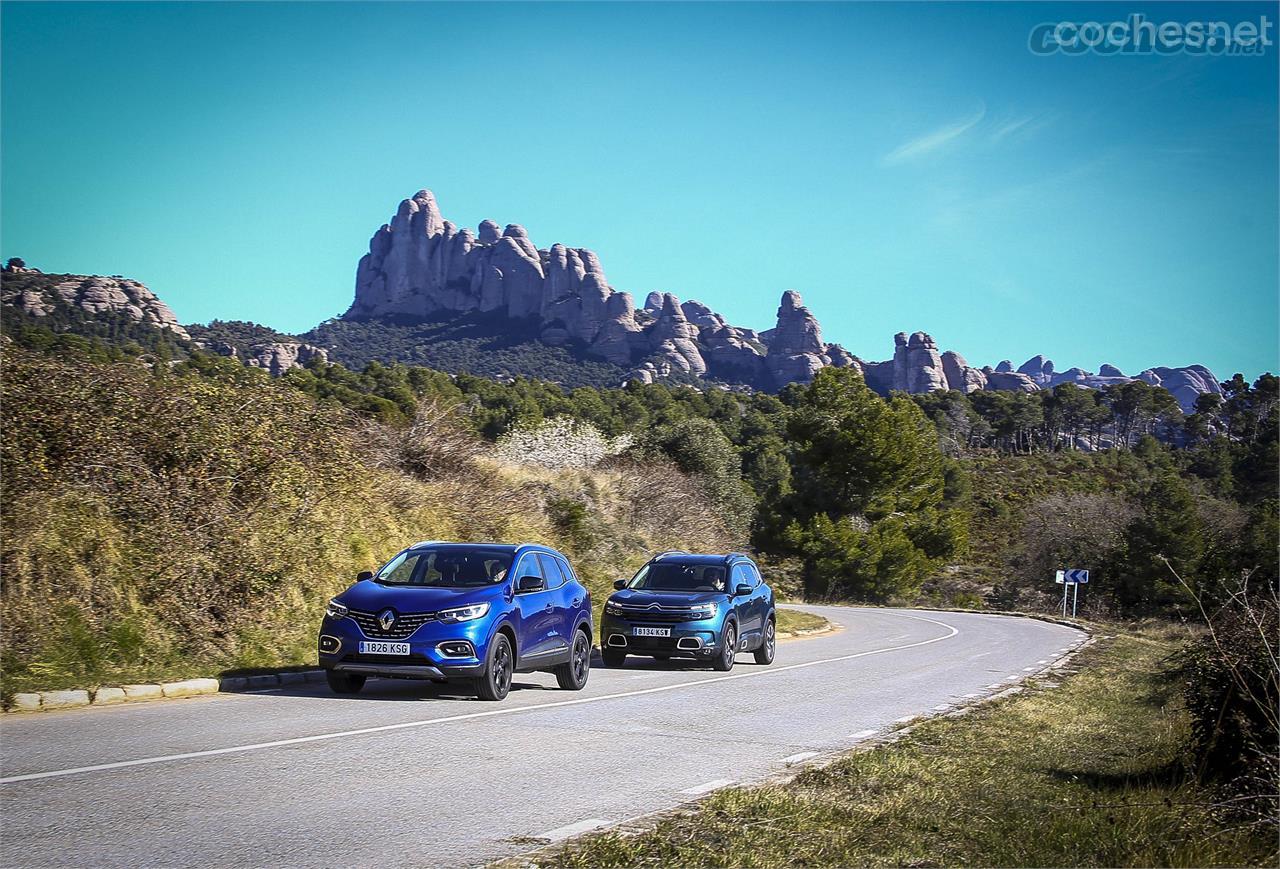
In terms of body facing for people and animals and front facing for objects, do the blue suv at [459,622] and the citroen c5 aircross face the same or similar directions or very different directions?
same or similar directions

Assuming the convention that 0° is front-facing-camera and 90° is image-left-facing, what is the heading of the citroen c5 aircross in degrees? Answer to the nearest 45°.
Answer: approximately 45°

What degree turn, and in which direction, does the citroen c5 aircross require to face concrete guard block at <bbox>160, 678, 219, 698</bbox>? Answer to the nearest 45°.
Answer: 0° — it already faces it

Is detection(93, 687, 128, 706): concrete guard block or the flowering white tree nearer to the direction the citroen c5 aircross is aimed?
the concrete guard block

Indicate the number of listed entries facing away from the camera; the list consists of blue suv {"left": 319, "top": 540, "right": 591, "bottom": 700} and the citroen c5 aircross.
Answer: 0

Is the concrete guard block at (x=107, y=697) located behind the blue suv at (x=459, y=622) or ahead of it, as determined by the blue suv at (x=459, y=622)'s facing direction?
ahead

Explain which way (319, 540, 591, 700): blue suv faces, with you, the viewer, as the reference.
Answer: facing the viewer and to the left of the viewer

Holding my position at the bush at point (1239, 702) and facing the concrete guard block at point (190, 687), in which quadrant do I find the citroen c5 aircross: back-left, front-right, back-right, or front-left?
front-right

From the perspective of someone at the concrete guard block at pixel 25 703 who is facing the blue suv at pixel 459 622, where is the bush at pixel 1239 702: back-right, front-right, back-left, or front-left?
front-right

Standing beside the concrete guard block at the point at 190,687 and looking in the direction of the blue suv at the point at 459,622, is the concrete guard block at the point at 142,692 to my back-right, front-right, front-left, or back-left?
back-right

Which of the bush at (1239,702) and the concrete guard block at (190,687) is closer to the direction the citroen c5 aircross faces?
the concrete guard block

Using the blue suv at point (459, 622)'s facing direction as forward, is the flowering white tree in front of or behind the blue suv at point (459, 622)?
behind

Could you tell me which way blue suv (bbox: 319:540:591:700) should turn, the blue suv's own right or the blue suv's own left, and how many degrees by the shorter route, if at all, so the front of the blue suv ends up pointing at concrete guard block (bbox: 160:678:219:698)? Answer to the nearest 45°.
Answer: approximately 45° to the blue suv's own right

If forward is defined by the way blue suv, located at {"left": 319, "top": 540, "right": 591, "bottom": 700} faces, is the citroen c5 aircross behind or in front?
behind

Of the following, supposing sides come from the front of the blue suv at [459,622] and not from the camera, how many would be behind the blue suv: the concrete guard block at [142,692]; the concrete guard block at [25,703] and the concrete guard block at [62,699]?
0

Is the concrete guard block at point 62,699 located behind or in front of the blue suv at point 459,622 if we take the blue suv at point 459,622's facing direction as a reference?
in front

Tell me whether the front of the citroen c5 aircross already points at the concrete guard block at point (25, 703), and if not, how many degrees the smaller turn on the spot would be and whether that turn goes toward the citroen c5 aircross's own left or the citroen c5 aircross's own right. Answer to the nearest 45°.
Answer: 0° — it already faces it
